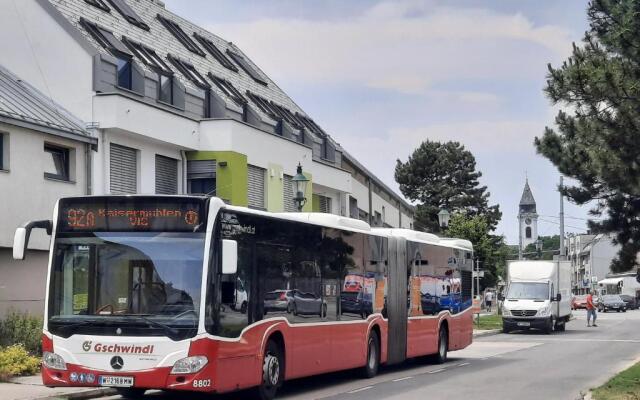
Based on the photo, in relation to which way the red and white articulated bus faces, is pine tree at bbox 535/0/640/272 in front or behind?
behind

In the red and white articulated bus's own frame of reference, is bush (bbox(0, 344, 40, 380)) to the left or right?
on its right

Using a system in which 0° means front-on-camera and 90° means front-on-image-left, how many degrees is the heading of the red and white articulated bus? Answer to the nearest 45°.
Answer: approximately 45°
